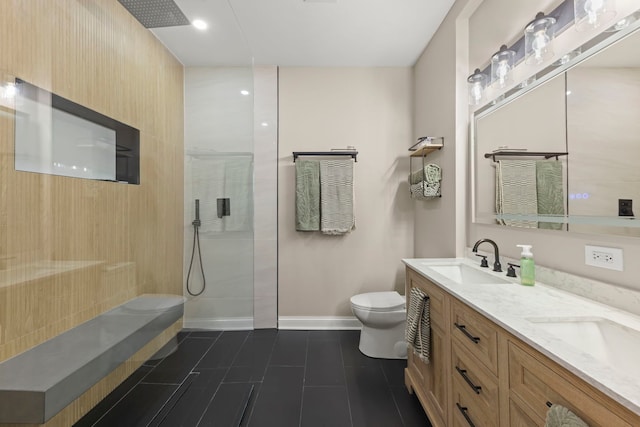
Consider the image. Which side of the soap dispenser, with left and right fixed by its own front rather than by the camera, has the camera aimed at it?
left

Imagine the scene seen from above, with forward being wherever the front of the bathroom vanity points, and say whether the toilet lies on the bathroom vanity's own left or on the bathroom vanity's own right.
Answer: on the bathroom vanity's own right

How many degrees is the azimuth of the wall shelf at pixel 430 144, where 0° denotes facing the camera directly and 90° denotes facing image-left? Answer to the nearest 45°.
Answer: approximately 90°

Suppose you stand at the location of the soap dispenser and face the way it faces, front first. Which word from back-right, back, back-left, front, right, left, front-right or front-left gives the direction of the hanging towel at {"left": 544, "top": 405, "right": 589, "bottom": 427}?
left
